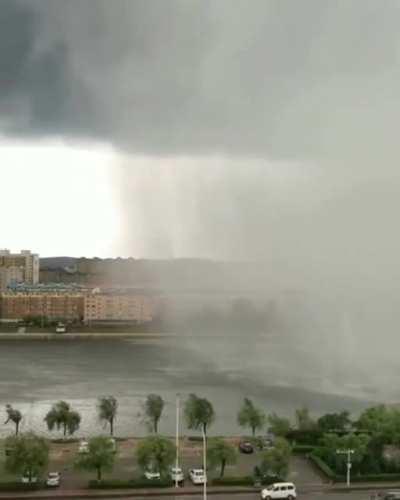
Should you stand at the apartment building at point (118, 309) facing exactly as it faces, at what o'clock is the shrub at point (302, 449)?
The shrub is roughly at 12 o'clock from the apartment building.

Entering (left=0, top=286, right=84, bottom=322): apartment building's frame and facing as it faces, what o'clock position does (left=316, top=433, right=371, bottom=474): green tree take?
The green tree is roughly at 12 o'clock from the apartment building.

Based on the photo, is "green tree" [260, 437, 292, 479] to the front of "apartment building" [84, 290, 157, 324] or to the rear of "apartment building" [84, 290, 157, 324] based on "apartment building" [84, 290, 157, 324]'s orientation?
to the front

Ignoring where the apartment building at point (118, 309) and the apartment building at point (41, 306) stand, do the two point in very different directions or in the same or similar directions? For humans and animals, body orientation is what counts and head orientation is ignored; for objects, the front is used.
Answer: same or similar directions

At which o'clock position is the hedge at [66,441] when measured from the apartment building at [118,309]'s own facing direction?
The hedge is roughly at 12 o'clock from the apartment building.

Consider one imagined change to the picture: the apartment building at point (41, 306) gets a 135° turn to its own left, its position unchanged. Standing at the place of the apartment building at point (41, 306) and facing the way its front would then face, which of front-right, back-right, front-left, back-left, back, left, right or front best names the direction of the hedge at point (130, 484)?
back-right

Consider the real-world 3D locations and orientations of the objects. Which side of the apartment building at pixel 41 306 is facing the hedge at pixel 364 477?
front

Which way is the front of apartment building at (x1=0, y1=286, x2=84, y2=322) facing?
toward the camera

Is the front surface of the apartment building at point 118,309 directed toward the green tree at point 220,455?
yes

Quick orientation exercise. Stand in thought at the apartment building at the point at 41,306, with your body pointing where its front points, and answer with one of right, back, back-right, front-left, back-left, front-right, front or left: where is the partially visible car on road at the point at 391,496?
front

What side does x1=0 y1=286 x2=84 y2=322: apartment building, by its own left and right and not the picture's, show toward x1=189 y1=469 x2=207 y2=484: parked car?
front

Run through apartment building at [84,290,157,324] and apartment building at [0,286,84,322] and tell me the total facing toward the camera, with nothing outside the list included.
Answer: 2

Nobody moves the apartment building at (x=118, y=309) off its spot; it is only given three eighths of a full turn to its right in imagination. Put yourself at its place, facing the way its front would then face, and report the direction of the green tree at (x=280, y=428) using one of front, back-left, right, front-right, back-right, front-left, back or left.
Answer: back-left

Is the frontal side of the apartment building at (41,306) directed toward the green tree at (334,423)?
yes

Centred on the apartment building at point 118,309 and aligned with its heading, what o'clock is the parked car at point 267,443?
The parked car is roughly at 12 o'clock from the apartment building.

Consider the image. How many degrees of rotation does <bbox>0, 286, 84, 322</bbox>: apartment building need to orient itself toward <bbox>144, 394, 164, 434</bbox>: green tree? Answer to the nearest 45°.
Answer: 0° — it already faces it

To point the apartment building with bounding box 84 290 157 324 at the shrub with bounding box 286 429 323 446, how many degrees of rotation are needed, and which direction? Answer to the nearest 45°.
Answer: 0° — it already faces it
